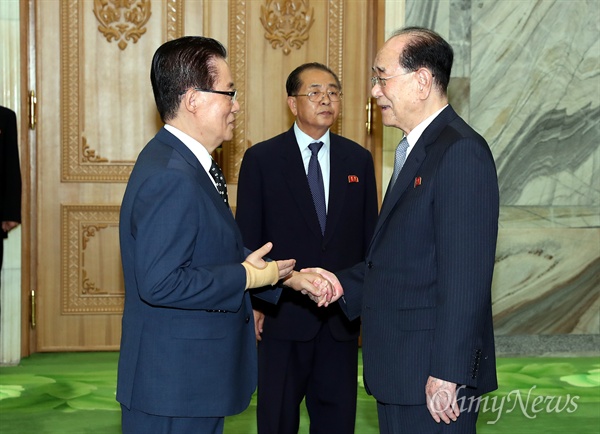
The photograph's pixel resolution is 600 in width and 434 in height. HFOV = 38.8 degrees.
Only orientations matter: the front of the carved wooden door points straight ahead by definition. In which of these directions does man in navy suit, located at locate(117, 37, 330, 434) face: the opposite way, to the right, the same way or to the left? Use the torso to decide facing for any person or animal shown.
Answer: to the left

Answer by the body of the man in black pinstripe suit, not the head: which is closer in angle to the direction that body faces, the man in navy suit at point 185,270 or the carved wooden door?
the man in navy suit

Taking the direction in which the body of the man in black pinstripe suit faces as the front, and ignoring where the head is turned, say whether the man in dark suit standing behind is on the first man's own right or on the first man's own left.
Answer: on the first man's own right

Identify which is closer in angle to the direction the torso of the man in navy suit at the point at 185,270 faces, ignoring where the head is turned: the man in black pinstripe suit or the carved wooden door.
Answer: the man in black pinstripe suit

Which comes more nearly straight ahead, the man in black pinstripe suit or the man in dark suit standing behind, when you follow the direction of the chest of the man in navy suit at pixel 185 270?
the man in black pinstripe suit

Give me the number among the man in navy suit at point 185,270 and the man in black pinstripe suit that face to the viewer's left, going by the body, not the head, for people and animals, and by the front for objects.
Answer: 1

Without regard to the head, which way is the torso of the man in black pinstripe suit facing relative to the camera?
to the viewer's left

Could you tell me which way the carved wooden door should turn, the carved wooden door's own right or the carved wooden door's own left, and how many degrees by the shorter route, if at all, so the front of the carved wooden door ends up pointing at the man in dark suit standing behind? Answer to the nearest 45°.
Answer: approximately 45° to the carved wooden door's own left

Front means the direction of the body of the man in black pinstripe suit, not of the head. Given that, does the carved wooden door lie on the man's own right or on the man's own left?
on the man's own right

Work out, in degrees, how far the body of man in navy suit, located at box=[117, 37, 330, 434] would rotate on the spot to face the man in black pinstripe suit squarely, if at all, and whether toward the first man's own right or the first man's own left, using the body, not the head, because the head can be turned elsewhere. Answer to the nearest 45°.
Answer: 0° — they already face them

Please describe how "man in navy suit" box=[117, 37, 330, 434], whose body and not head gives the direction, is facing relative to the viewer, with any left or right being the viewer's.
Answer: facing to the right of the viewer

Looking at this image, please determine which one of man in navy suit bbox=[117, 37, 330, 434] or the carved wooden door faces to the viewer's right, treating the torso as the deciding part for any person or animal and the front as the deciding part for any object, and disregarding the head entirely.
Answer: the man in navy suit

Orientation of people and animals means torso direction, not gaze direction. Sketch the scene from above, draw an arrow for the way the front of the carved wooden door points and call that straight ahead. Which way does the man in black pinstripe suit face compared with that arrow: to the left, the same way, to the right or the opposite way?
to the right
